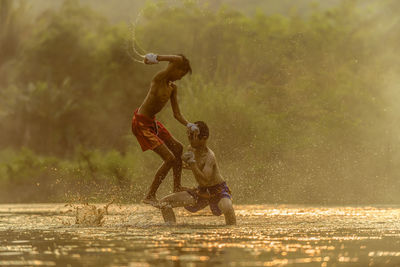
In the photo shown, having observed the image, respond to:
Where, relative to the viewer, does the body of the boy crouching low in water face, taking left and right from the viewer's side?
facing the viewer and to the left of the viewer
